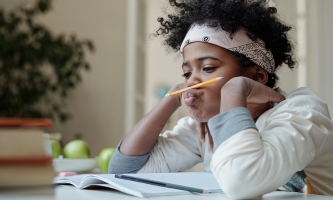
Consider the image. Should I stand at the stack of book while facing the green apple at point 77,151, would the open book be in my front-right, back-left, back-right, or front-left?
front-right

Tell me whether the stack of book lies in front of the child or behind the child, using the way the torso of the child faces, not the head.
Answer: in front

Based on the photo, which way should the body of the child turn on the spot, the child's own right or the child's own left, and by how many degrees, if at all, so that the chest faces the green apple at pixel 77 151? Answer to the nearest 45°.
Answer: approximately 90° to the child's own right

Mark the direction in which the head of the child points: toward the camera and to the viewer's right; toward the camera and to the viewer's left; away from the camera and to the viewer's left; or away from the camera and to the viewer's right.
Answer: toward the camera and to the viewer's left

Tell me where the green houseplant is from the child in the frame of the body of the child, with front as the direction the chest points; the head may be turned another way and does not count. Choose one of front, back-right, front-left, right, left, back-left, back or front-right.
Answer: right

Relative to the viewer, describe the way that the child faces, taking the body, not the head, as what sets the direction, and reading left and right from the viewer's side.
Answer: facing the viewer and to the left of the viewer
